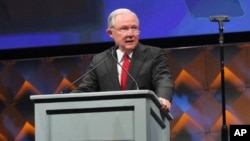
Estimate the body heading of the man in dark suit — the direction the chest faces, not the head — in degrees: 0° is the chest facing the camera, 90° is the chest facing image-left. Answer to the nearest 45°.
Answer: approximately 0°
